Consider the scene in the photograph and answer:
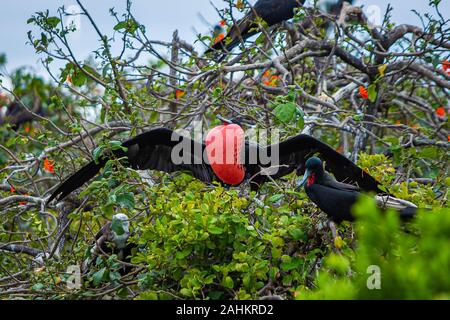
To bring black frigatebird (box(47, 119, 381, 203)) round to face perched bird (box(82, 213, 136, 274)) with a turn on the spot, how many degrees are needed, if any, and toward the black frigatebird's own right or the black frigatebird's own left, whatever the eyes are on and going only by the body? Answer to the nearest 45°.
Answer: approximately 45° to the black frigatebird's own right

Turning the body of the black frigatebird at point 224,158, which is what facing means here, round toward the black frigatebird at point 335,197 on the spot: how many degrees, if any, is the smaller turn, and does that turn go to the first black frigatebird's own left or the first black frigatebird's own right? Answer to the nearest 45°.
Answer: approximately 45° to the first black frigatebird's own left

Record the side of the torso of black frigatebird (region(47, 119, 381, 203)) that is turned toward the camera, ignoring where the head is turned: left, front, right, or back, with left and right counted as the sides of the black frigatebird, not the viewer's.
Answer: front
